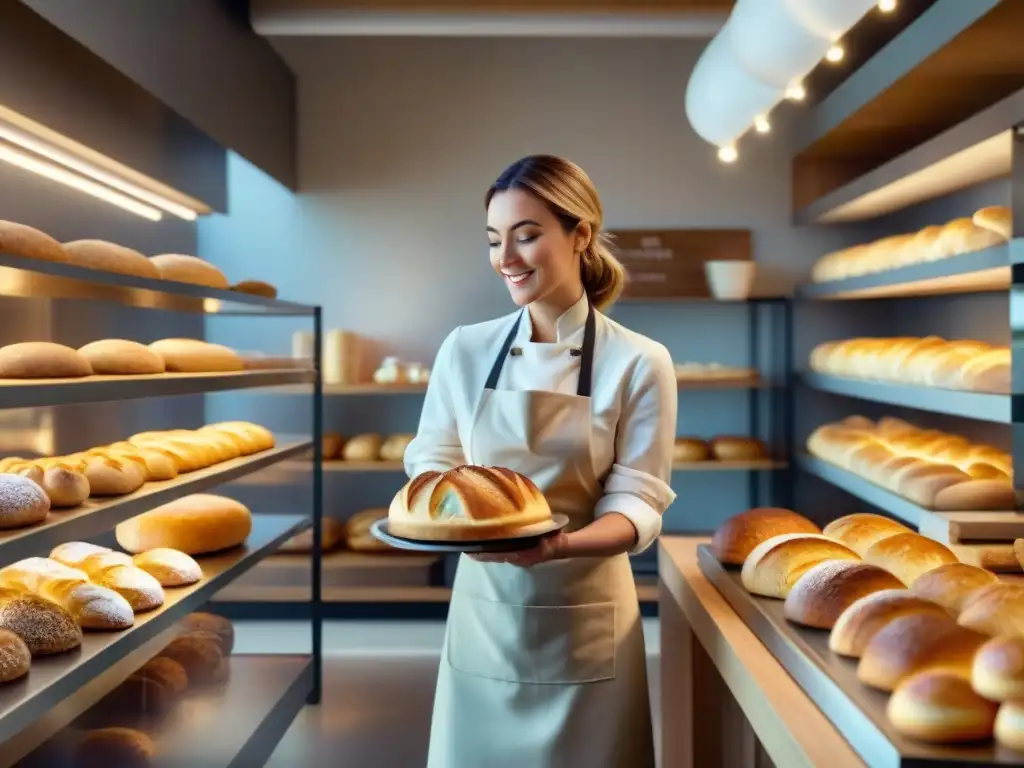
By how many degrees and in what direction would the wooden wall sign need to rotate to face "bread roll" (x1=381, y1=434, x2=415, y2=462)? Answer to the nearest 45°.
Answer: approximately 90° to its right

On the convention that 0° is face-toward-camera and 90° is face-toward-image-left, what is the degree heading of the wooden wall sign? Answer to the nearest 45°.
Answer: approximately 0°

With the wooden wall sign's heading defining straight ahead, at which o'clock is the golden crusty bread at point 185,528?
The golden crusty bread is roughly at 1 o'clock from the wooden wall sign.

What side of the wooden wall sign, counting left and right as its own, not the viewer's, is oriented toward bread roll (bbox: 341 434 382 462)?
right

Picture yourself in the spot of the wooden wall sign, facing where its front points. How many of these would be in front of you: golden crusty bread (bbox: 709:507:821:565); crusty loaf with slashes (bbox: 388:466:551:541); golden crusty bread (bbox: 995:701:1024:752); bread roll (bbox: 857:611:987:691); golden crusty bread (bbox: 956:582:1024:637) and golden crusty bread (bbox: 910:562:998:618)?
6

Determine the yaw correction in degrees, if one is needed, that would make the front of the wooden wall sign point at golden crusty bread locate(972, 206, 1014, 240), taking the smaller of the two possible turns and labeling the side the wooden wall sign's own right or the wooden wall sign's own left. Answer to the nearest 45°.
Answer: approximately 45° to the wooden wall sign's own left

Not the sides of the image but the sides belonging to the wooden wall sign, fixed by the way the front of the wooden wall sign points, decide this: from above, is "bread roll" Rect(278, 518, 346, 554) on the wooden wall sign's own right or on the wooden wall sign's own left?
on the wooden wall sign's own right

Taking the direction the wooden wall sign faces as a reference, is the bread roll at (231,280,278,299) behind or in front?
in front

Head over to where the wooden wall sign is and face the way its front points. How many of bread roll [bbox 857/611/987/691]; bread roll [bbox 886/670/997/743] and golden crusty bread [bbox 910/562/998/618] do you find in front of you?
3

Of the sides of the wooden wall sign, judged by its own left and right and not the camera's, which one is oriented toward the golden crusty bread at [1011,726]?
front

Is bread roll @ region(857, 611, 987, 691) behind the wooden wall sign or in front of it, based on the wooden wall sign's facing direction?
in front

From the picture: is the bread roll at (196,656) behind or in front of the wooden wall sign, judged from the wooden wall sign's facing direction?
in front
